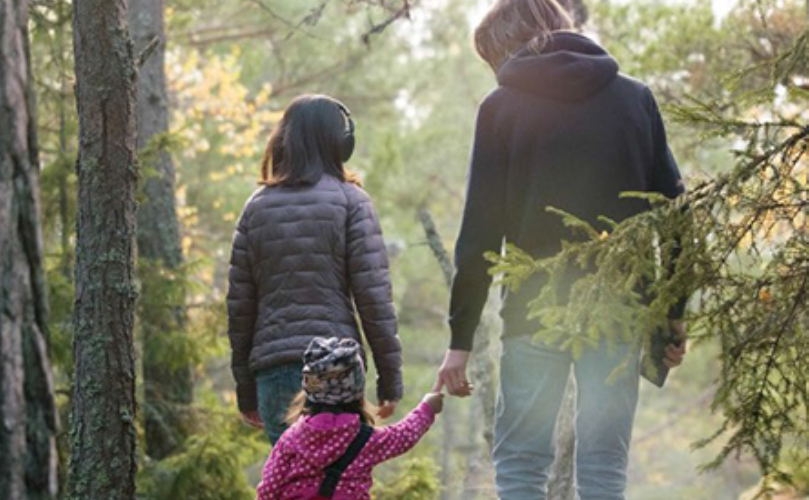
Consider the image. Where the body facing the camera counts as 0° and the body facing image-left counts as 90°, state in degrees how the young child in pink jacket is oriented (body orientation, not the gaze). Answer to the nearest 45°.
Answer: approximately 180°

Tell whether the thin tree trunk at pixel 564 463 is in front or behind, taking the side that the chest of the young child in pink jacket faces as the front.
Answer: in front

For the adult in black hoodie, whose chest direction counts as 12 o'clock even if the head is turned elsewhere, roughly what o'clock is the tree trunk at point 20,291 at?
The tree trunk is roughly at 10 o'clock from the adult in black hoodie.

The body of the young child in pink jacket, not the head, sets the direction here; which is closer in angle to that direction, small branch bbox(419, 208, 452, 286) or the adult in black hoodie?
the small branch

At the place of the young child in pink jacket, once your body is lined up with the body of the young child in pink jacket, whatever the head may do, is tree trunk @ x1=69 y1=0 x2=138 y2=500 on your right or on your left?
on your left

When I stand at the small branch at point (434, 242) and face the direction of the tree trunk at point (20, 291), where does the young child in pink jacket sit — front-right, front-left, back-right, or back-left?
front-left

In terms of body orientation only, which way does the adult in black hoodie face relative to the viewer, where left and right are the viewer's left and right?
facing away from the viewer

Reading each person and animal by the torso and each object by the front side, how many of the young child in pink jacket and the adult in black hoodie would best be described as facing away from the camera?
2

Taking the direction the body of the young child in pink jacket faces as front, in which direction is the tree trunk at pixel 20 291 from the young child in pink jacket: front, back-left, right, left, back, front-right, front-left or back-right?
front-left

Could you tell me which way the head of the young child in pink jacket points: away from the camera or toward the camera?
away from the camera

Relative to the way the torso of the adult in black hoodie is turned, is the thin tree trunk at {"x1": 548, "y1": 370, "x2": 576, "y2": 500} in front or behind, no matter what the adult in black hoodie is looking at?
in front

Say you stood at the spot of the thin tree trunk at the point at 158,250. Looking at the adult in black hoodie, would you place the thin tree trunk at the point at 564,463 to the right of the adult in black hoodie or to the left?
left
